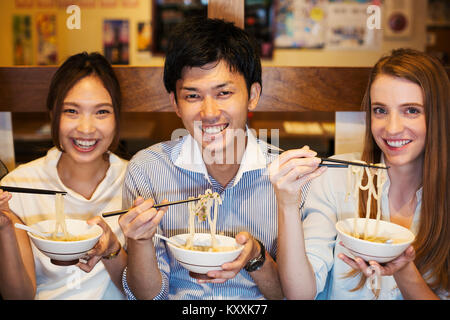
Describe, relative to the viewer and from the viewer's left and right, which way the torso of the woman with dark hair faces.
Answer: facing the viewer

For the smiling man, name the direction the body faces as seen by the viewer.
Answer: toward the camera

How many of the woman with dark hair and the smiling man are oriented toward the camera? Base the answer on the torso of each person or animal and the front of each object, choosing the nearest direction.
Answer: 2
